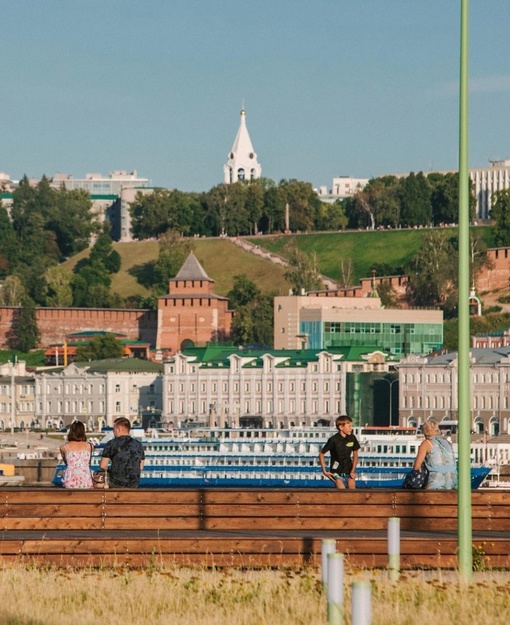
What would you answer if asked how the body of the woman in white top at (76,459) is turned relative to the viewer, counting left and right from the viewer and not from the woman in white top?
facing away from the viewer

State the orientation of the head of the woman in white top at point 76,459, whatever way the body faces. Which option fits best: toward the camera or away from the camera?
away from the camera

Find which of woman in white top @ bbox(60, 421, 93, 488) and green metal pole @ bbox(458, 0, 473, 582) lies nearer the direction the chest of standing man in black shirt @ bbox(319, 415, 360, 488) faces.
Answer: the green metal pole

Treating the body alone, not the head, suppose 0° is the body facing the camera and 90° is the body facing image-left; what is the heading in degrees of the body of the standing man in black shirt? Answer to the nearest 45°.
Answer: approximately 315°

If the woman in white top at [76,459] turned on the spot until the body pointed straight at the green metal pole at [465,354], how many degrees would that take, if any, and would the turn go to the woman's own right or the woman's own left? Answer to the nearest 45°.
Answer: approximately 135° to the woman's own right

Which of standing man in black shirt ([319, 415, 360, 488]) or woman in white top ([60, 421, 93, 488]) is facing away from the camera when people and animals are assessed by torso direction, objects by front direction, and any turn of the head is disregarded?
the woman in white top
